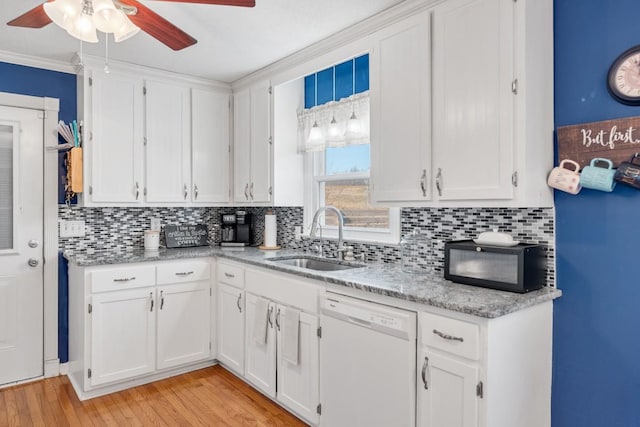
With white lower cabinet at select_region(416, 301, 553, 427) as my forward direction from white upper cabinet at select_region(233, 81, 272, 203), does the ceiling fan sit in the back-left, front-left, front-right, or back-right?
front-right

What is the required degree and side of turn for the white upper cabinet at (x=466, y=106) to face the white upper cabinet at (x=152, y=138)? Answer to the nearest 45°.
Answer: approximately 45° to its right

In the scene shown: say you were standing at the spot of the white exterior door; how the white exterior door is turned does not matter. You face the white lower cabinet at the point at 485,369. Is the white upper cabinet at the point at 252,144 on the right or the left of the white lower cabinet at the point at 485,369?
left

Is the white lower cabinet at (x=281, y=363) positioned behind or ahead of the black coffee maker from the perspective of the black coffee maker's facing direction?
ahead

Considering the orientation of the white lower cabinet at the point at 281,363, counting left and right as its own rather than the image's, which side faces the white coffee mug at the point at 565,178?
left

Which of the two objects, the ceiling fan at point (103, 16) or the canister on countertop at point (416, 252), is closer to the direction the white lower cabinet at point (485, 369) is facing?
the ceiling fan

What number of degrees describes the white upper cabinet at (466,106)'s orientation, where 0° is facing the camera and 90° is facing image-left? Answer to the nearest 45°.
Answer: approximately 45°

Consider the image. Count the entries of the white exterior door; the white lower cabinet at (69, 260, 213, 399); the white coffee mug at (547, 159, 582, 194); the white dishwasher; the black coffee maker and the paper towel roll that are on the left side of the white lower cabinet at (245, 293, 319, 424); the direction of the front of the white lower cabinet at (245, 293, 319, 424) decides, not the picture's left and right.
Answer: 2

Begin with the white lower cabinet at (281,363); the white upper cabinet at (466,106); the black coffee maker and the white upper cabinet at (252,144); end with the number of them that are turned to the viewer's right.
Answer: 0

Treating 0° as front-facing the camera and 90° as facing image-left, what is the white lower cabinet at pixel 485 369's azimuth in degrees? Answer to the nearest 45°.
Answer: approximately 45°

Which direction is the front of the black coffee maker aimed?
toward the camera

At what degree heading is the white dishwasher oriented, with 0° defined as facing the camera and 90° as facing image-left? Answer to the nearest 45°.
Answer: approximately 45°

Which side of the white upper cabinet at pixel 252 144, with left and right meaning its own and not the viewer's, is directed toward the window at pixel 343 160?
left

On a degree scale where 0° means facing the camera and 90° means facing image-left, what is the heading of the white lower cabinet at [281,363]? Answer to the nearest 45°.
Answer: approximately 45°

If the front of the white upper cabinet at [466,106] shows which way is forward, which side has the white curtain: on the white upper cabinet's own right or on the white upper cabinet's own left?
on the white upper cabinet's own right

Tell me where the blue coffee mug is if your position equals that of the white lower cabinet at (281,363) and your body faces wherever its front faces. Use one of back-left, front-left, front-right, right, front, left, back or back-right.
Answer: left

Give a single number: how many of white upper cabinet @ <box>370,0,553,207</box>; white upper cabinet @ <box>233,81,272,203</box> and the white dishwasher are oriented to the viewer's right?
0
